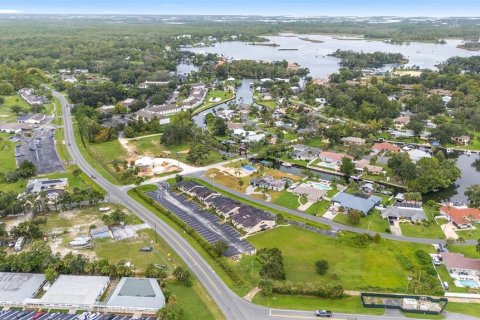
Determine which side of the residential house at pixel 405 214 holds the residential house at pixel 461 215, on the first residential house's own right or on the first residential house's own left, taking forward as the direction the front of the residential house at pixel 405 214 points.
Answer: on the first residential house's own left

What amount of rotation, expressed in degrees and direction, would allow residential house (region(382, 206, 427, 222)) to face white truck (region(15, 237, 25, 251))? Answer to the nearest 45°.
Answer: approximately 45° to its right

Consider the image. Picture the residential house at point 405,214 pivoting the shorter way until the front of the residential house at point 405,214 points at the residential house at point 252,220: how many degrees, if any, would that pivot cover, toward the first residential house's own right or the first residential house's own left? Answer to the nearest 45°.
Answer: approximately 45° to the first residential house's own right

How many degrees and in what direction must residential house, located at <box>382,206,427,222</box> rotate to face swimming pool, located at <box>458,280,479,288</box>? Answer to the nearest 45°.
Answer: approximately 45° to its left

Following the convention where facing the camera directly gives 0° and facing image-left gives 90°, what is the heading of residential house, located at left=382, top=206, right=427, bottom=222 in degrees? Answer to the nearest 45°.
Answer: approximately 0°

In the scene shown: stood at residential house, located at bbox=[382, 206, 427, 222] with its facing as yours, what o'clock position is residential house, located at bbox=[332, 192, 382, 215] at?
residential house, located at bbox=[332, 192, 382, 215] is roughly at 3 o'clock from residential house, located at bbox=[382, 206, 427, 222].
